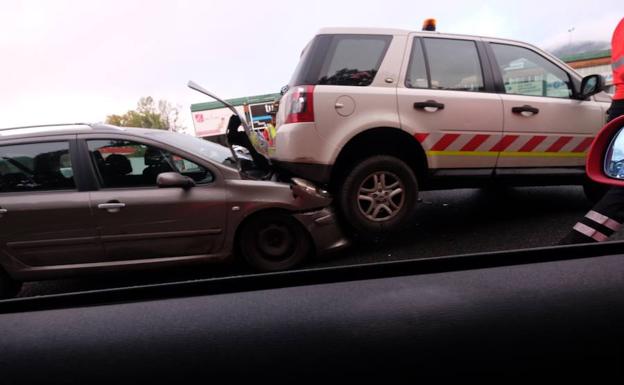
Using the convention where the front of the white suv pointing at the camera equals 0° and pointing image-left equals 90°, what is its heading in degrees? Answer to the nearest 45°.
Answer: approximately 270°
